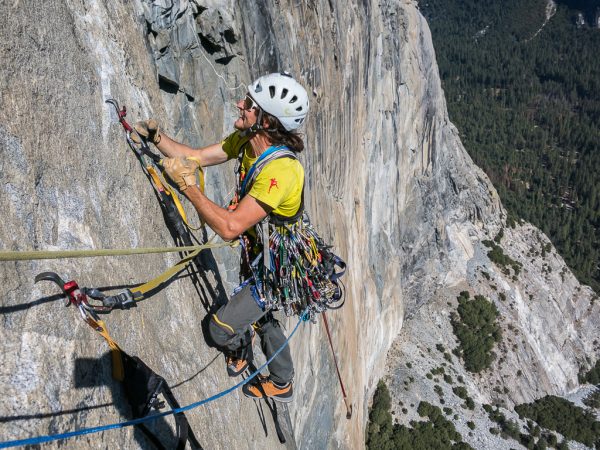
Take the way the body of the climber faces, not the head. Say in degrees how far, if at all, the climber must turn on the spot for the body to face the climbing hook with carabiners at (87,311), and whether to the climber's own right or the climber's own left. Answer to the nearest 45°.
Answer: approximately 45° to the climber's own left

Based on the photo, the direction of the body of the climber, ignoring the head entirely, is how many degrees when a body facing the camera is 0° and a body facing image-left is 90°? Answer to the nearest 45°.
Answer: approximately 90°

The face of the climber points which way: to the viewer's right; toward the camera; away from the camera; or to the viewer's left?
to the viewer's left
